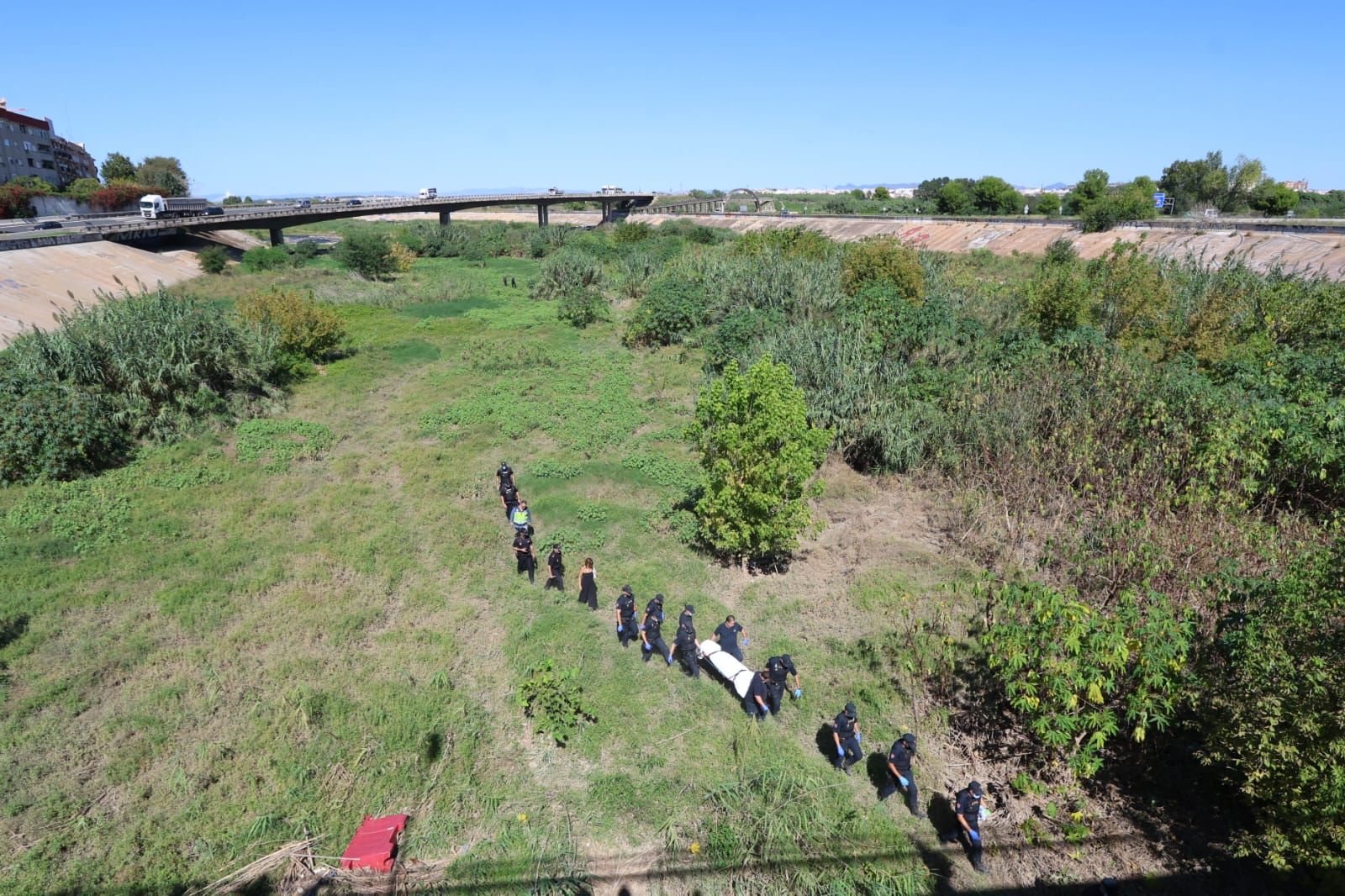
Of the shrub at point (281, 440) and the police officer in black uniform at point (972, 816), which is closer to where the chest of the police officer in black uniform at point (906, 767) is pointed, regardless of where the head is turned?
the police officer in black uniform

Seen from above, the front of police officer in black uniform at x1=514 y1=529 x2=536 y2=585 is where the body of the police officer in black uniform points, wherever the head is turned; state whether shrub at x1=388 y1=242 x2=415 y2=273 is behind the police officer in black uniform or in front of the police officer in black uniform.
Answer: behind

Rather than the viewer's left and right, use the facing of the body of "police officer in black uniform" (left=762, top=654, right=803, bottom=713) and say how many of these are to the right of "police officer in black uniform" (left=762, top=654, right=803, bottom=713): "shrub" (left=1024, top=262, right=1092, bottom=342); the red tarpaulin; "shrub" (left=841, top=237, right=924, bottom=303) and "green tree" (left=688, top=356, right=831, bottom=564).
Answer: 1

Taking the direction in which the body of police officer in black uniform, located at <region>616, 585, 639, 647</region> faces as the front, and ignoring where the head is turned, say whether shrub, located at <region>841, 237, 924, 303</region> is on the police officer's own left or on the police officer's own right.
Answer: on the police officer's own left

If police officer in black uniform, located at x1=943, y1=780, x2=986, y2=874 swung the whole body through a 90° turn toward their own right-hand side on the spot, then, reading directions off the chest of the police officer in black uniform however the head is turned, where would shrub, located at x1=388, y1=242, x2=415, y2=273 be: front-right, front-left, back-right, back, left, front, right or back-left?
right

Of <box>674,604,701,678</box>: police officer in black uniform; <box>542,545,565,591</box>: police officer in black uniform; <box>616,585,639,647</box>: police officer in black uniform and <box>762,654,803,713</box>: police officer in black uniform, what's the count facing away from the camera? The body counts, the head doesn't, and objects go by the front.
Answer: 0

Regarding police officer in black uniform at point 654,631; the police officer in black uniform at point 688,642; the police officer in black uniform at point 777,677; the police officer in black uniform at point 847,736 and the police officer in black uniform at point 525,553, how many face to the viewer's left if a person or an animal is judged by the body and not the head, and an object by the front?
0

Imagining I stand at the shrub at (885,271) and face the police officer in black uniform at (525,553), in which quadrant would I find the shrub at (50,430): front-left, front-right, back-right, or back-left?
front-right

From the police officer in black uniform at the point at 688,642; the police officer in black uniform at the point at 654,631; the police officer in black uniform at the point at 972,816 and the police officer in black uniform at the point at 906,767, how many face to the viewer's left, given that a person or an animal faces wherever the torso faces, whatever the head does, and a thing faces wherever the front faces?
0

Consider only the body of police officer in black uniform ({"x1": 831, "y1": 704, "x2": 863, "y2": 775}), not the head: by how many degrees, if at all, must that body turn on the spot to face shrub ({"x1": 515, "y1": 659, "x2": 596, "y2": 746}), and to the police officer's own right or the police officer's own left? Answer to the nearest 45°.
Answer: approximately 135° to the police officer's own right

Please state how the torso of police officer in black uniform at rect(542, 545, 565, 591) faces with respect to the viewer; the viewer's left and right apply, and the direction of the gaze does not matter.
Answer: facing the viewer and to the right of the viewer

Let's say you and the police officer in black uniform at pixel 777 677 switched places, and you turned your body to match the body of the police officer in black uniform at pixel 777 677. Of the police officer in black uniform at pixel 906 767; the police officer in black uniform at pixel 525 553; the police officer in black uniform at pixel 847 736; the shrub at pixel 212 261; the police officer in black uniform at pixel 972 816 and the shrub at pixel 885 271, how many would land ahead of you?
3

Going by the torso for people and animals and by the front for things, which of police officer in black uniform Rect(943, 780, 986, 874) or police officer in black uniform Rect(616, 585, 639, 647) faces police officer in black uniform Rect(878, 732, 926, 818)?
police officer in black uniform Rect(616, 585, 639, 647)

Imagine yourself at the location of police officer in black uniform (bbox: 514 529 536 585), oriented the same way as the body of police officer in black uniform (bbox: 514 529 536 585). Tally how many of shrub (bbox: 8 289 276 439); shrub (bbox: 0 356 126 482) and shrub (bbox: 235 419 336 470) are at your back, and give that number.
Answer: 3

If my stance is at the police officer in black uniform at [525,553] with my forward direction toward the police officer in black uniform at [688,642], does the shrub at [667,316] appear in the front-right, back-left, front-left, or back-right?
back-left

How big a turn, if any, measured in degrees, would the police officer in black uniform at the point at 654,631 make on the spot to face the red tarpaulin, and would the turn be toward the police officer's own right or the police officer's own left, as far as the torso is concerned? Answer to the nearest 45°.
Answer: approximately 90° to the police officer's own right

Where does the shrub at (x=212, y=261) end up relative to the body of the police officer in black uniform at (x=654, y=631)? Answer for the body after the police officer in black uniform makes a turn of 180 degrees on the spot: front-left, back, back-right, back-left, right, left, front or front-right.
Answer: front

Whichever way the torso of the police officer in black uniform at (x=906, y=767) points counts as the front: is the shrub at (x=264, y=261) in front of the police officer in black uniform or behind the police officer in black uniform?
behind

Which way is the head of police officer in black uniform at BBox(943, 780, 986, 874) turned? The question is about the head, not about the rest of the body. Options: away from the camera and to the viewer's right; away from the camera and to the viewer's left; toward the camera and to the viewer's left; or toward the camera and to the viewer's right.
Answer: toward the camera and to the viewer's right

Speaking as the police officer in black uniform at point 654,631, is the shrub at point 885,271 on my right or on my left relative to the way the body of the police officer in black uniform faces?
on my left

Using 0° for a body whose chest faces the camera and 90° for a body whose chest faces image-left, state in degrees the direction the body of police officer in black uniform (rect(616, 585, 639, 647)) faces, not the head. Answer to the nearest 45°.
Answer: approximately 315°
